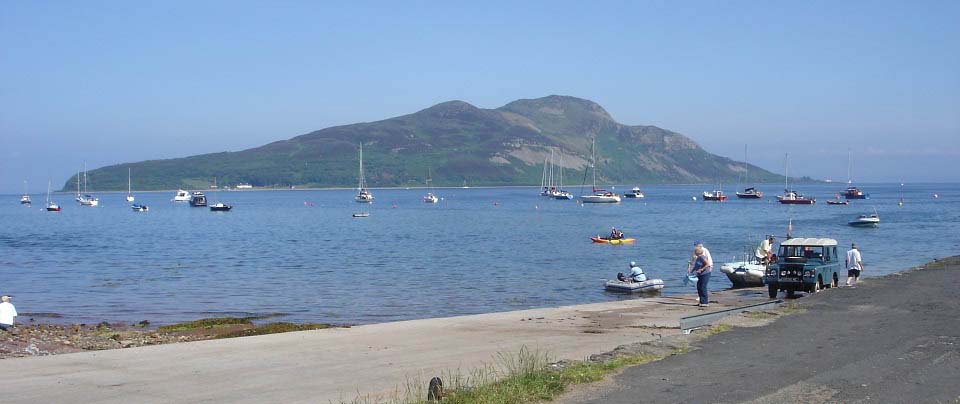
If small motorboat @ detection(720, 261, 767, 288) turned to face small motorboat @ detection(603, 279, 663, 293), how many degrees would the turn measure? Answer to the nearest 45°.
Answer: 0° — it already faces it

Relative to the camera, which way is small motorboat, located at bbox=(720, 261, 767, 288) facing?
to the viewer's left
